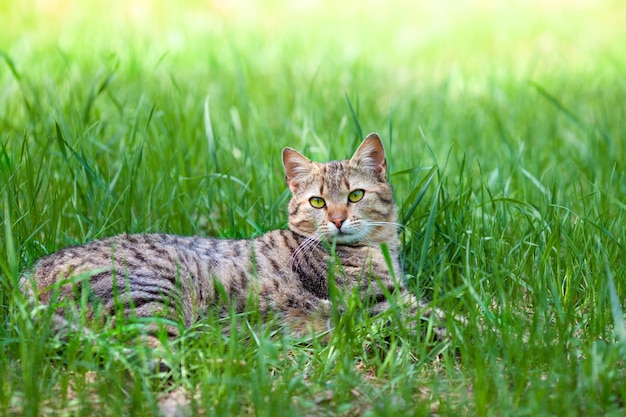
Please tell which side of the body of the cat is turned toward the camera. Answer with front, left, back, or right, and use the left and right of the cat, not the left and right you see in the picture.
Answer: right
